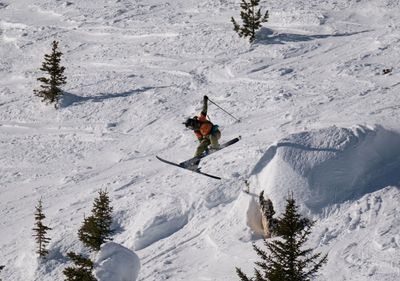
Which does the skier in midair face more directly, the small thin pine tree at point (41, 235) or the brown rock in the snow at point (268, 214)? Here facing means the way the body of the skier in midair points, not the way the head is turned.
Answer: the small thin pine tree

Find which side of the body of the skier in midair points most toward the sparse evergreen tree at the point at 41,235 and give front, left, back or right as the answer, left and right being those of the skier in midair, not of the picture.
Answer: front

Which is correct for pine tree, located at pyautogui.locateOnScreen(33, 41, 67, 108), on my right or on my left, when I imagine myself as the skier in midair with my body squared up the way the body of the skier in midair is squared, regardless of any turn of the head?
on my right

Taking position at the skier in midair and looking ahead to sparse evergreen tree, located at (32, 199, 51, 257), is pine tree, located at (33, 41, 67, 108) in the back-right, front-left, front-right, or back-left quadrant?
front-right

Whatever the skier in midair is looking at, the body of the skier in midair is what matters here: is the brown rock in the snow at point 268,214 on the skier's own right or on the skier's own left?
on the skier's own left

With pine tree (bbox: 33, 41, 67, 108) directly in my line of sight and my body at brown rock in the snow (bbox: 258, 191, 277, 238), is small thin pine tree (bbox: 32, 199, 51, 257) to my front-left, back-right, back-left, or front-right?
front-left

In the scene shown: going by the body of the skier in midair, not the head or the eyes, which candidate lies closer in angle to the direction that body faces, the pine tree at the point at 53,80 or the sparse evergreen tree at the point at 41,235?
the sparse evergreen tree

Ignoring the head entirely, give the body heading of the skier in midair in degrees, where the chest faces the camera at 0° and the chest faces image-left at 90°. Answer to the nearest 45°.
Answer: approximately 90°
